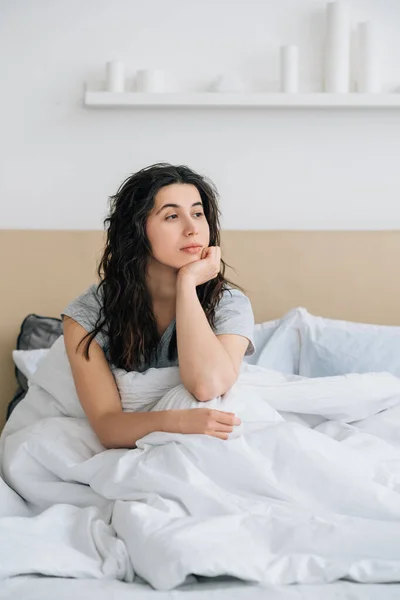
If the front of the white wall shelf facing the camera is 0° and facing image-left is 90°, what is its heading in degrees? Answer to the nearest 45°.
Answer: approximately 0°

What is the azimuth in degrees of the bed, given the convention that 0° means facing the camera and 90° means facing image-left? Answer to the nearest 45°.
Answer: approximately 0°

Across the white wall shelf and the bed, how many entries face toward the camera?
2
